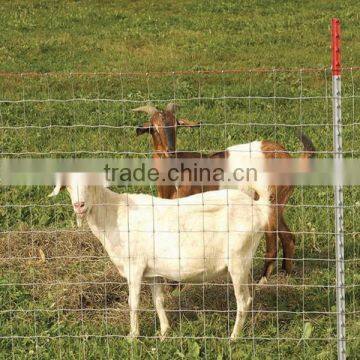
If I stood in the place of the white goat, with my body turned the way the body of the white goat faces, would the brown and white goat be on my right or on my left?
on my right

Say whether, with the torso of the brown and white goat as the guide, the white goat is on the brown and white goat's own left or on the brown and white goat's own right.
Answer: on the brown and white goat's own left

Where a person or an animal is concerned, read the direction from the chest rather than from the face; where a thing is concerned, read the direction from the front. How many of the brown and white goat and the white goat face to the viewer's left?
2

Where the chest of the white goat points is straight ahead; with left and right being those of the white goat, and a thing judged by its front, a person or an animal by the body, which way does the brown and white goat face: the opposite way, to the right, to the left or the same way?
the same way

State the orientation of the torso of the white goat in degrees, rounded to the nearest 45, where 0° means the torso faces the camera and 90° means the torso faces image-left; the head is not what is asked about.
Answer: approximately 90°

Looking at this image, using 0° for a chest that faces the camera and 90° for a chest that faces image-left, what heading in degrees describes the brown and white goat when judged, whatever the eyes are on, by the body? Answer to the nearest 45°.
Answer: approximately 90°
